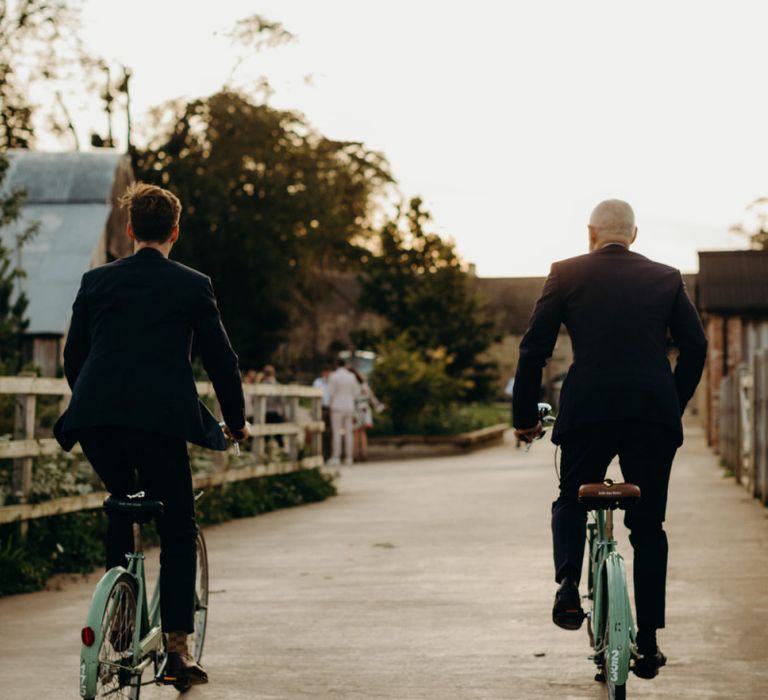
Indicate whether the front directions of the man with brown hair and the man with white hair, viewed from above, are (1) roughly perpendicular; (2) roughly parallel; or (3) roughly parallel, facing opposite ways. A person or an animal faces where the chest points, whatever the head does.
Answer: roughly parallel

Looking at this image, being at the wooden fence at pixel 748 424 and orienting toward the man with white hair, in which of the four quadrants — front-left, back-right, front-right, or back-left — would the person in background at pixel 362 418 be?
back-right

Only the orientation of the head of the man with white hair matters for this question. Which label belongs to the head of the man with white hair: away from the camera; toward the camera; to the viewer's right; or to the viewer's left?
away from the camera

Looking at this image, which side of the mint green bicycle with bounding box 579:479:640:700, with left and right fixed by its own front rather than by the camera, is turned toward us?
back

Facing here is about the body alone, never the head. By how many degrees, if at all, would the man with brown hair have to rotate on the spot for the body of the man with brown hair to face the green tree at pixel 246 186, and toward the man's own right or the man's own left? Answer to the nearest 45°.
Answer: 0° — they already face it

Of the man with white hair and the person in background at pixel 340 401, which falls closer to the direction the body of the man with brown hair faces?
the person in background

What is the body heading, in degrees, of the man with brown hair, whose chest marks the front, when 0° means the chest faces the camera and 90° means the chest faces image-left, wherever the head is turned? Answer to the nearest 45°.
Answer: approximately 180°

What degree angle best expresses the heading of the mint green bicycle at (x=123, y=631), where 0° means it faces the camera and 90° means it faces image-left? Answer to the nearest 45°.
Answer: approximately 225°

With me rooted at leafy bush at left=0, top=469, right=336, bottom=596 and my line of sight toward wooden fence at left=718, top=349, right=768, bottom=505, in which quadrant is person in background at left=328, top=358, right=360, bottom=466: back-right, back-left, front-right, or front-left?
front-left

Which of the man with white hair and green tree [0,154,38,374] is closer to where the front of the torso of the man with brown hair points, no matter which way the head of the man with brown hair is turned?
the green tree

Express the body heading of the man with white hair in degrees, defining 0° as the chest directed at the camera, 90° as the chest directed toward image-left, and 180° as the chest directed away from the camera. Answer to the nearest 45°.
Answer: approximately 180°

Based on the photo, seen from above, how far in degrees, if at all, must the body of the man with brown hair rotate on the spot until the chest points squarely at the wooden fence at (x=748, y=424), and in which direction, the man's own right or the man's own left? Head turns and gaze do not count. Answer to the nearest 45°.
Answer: approximately 45° to the man's own right

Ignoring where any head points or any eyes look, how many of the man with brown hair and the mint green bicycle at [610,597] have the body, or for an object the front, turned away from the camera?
2

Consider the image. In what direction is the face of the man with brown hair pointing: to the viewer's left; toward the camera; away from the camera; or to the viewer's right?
away from the camera

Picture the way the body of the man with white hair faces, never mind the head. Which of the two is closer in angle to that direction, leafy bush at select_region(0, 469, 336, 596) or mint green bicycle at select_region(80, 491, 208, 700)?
the leafy bush

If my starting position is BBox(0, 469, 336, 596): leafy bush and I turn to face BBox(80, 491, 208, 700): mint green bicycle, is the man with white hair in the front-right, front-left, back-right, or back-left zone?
front-left

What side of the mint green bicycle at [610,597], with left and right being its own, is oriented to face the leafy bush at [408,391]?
front

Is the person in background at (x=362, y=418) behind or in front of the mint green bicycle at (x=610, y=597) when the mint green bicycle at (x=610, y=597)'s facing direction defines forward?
in front
